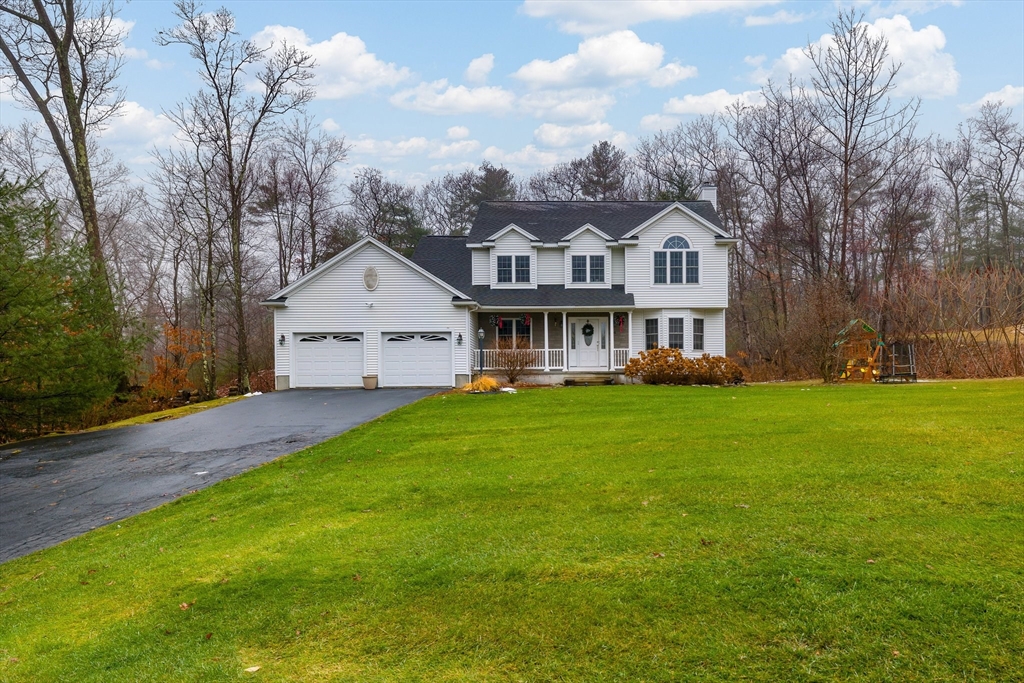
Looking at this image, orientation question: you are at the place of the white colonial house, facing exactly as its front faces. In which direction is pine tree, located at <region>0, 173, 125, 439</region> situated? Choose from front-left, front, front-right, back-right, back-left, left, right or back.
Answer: front-right

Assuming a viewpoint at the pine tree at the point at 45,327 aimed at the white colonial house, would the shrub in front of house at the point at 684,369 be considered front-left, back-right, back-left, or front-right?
front-right

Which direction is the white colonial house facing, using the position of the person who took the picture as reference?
facing the viewer

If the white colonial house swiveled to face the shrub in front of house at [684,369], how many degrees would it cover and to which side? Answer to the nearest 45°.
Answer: approximately 45° to its left
